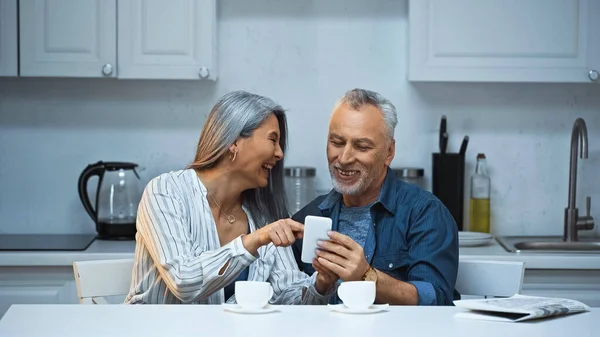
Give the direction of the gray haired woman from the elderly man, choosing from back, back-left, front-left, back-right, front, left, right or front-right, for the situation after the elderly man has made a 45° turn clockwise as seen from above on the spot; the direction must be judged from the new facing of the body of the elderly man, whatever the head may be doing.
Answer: front

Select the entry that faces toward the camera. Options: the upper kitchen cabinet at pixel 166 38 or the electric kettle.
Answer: the upper kitchen cabinet

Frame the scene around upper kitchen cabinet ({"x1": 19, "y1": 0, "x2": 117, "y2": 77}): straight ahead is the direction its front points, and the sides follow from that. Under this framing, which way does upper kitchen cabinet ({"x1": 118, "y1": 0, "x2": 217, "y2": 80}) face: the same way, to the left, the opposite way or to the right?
the same way

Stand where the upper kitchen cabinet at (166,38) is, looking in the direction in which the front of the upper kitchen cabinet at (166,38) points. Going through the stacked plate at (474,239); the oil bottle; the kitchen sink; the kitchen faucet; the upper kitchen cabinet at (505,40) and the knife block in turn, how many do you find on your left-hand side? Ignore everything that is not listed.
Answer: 6

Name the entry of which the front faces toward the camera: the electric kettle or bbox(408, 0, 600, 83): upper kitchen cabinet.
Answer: the upper kitchen cabinet

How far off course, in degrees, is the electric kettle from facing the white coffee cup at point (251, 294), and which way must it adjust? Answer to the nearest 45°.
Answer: approximately 90° to its right

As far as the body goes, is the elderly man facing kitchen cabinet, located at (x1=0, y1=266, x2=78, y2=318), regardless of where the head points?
no

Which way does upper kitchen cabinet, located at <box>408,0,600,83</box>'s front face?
toward the camera

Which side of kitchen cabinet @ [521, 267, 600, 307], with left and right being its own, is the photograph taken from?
front

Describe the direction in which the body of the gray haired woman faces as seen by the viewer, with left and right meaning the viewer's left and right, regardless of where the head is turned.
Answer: facing the viewer and to the right of the viewer

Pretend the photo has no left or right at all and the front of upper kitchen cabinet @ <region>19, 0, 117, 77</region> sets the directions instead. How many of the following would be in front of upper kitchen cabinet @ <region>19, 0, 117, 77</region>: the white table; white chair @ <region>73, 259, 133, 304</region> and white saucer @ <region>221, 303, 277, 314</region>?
3

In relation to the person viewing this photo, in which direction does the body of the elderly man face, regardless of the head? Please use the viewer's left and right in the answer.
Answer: facing the viewer and to the left of the viewer

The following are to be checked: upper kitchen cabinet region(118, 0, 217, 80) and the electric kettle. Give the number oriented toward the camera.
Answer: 1

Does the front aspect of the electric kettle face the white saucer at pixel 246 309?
no

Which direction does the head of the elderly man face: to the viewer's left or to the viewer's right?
to the viewer's left

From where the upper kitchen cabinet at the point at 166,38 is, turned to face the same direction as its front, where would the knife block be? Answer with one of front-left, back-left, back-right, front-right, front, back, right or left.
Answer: left

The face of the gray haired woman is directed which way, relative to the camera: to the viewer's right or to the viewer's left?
to the viewer's right

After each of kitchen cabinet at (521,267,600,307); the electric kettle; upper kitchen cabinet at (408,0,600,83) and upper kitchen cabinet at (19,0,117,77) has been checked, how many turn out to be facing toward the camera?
3

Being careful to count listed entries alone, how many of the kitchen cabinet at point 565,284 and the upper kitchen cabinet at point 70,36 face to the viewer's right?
0
